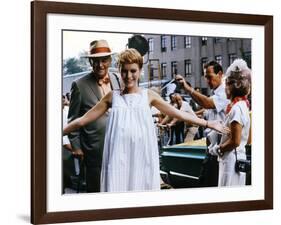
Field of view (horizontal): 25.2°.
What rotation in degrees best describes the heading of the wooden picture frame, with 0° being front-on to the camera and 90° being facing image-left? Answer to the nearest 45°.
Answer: approximately 315°
